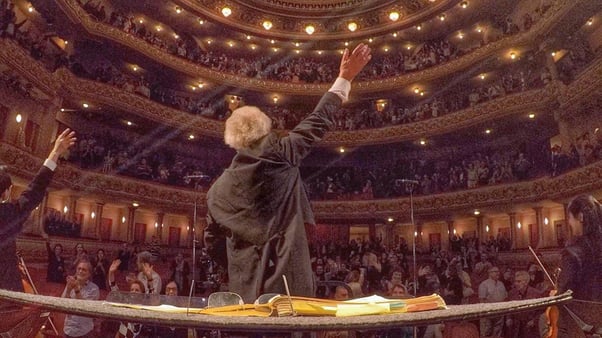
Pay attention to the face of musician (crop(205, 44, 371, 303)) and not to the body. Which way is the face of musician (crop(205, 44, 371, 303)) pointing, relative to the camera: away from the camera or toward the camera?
away from the camera

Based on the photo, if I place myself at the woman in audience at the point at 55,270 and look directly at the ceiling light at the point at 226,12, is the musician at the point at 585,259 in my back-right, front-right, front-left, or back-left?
back-right

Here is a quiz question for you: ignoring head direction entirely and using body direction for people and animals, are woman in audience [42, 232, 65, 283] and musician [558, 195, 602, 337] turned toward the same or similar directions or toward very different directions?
very different directions

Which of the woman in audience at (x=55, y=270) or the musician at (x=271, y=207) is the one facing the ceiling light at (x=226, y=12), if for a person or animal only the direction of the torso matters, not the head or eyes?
the musician

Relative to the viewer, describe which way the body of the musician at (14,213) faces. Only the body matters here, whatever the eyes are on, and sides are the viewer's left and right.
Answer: facing away from the viewer

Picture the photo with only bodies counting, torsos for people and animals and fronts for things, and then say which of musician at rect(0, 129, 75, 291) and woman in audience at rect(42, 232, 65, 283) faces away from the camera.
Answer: the musician

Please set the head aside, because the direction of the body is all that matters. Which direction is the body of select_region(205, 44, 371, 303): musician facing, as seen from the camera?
away from the camera

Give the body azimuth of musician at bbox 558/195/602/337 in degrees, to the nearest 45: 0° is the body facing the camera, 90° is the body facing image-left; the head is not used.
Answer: approximately 135°
